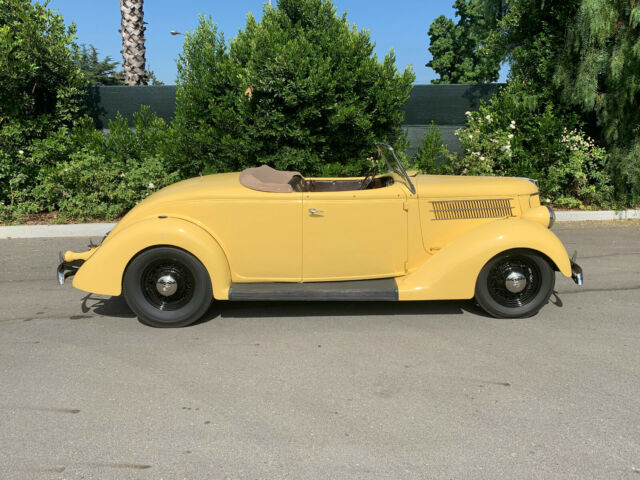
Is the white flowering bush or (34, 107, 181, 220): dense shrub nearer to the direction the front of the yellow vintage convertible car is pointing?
the white flowering bush

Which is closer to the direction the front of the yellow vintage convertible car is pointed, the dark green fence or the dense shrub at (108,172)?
the dark green fence

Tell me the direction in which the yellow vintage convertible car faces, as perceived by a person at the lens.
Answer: facing to the right of the viewer

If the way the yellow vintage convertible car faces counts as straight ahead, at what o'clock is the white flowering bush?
The white flowering bush is roughly at 10 o'clock from the yellow vintage convertible car.

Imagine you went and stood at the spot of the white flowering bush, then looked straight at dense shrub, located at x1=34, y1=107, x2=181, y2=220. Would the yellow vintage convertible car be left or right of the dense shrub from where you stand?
left

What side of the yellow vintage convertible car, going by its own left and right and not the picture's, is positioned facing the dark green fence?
left

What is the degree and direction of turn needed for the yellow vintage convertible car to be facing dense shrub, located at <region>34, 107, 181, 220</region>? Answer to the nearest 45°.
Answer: approximately 135° to its left
